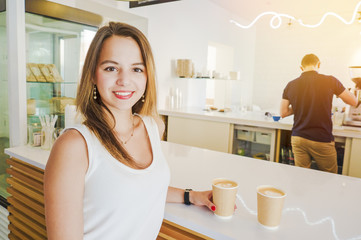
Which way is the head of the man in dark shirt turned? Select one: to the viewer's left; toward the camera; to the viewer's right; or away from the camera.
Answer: away from the camera

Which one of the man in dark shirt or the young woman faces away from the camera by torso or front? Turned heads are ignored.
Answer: the man in dark shirt

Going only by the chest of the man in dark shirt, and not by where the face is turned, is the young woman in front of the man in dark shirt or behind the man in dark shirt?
behind

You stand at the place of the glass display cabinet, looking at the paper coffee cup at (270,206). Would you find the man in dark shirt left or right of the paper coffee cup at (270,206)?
left

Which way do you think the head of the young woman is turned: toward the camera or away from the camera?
toward the camera

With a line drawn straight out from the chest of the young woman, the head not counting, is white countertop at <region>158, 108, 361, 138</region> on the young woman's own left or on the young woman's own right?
on the young woman's own left

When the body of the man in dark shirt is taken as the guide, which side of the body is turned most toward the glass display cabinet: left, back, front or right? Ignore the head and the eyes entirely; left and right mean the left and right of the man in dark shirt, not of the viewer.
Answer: left

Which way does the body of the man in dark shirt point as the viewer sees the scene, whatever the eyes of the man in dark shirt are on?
away from the camera

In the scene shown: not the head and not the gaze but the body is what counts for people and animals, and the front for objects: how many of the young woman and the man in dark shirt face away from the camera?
1

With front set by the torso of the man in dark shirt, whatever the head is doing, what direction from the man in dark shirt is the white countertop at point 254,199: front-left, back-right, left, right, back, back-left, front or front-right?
back

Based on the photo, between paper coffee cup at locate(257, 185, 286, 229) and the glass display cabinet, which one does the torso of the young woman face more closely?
the paper coffee cup

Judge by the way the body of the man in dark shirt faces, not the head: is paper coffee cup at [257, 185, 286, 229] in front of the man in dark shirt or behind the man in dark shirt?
behind

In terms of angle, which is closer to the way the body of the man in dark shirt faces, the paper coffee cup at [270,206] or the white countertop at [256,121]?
the white countertop

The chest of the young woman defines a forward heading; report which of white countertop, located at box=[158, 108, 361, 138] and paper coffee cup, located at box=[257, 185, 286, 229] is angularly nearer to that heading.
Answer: the paper coffee cup
